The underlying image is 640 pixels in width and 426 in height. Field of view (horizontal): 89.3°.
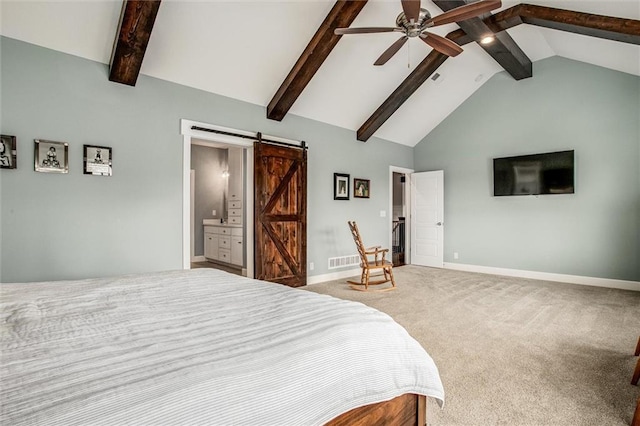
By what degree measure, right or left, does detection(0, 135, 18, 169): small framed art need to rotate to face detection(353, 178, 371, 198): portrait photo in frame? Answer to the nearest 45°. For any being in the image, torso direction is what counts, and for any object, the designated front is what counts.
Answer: approximately 90° to its left

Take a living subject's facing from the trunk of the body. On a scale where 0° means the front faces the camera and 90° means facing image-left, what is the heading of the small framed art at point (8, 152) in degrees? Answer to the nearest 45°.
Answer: approximately 0°

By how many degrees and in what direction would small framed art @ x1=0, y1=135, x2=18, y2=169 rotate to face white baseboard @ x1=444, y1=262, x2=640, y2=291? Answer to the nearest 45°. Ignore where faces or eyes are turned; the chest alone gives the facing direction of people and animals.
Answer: approximately 90° to its left

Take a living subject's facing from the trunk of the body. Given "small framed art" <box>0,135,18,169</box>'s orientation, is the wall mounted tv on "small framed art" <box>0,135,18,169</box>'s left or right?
on its left

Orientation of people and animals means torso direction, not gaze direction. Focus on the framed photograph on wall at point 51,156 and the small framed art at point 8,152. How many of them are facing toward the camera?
2

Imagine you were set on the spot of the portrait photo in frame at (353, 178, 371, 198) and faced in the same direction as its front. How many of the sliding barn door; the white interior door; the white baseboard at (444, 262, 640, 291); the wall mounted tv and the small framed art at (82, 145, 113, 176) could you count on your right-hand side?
2

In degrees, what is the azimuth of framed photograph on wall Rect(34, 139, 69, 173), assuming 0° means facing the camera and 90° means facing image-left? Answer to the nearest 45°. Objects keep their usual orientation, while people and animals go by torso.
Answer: approximately 0°
